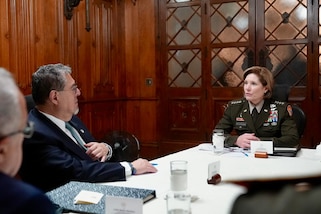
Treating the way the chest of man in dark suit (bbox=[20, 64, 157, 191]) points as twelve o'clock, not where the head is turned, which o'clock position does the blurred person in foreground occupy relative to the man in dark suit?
The blurred person in foreground is roughly at 3 o'clock from the man in dark suit.

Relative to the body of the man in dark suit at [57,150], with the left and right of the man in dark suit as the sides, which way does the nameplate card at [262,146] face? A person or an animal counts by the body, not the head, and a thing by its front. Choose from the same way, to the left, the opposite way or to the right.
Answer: to the right

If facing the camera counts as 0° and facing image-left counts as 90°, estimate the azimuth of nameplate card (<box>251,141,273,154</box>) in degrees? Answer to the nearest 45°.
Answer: approximately 0°

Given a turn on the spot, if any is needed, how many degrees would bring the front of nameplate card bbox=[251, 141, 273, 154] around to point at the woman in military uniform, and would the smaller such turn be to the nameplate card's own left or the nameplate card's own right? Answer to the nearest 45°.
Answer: approximately 180°

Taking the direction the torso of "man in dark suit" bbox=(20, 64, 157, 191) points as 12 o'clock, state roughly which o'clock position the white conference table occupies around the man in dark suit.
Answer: The white conference table is roughly at 12 o'clock from the man in dark suit.

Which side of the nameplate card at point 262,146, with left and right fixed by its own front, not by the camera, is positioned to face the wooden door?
back

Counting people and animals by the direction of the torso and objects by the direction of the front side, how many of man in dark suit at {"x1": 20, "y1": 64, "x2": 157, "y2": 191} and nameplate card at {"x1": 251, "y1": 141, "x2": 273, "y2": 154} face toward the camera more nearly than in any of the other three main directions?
1

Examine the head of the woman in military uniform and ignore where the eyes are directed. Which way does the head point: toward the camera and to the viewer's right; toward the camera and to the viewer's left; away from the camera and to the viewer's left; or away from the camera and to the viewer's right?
toward the camera and to the viewer's left

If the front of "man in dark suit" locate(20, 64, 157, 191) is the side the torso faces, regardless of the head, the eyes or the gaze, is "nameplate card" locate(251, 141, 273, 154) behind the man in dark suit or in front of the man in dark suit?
in front

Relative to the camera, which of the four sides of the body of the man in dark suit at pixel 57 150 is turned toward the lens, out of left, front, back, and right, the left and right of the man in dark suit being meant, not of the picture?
right

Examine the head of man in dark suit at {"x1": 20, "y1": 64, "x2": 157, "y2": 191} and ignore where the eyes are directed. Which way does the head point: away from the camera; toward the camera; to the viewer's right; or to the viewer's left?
to the viewer's right

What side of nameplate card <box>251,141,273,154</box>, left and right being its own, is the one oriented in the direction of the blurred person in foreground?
front
